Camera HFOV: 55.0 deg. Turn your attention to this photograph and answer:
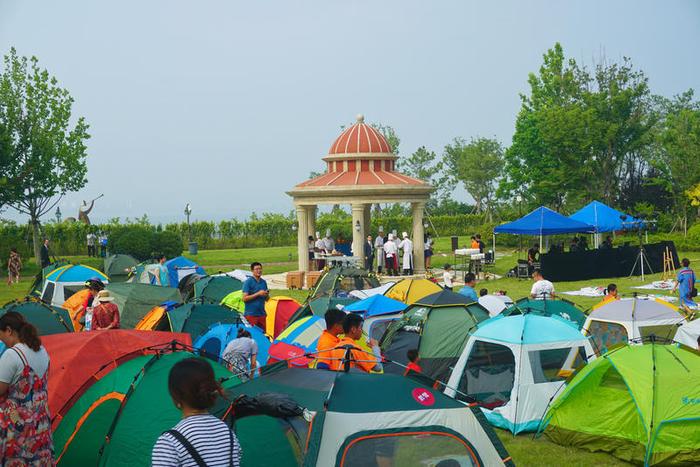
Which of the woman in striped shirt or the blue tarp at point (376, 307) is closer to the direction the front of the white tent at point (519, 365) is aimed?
the woman in striped shirt

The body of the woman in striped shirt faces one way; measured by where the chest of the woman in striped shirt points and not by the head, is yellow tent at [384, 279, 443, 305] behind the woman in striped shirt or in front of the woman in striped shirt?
in front

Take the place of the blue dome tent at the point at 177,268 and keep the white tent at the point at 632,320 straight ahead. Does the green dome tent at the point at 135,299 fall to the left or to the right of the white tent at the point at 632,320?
right

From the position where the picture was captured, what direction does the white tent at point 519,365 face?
facing the viewer and to the left of the viewer

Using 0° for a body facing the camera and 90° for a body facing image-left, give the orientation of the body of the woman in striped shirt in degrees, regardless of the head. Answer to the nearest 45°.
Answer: approximately 180°

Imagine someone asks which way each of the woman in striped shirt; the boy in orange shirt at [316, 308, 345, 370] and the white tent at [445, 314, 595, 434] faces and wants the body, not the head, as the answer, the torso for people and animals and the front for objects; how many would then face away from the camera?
1
